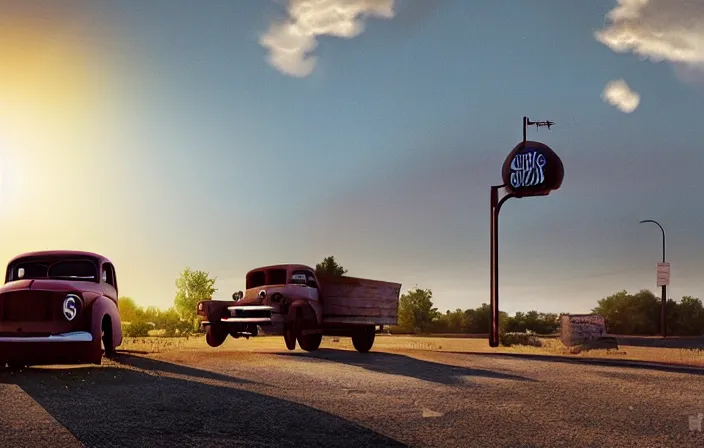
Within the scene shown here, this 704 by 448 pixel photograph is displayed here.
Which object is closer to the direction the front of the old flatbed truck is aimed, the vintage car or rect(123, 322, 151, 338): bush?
the vintage car

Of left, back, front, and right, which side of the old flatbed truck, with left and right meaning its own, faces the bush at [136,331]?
right

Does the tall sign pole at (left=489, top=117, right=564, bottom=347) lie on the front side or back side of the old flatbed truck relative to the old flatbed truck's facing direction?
on the back side

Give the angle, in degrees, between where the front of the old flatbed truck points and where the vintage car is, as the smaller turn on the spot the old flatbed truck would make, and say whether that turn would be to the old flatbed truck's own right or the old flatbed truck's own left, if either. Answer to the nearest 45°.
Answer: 0° — it already faces it

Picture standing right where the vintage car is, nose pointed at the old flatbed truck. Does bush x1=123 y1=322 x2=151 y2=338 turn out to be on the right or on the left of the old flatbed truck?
left

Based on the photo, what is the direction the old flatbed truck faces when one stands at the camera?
facing the viewer and to the left of the viewer

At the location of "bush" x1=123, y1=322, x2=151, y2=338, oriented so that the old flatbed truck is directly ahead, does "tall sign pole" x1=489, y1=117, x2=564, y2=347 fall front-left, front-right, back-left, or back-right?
front-left
